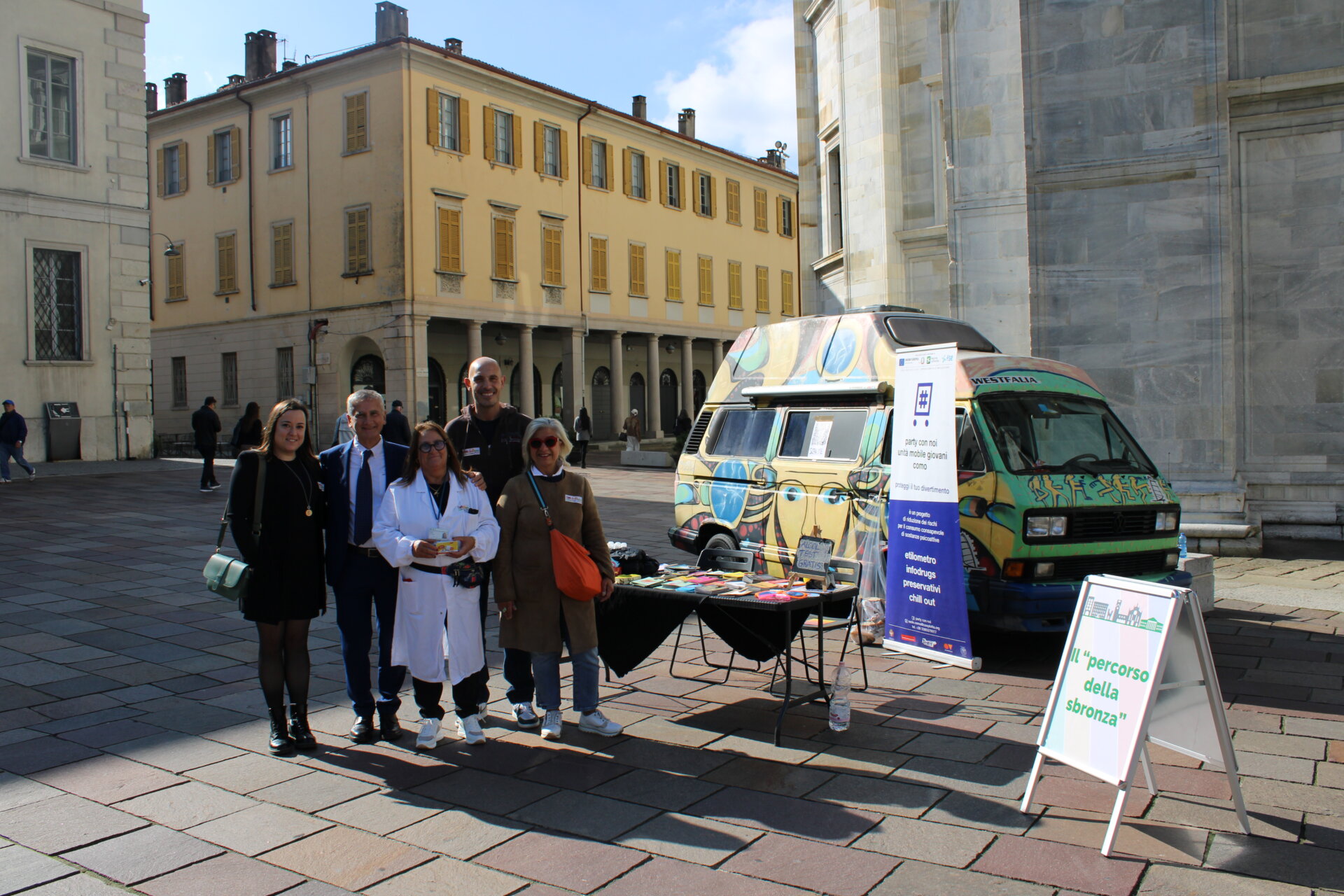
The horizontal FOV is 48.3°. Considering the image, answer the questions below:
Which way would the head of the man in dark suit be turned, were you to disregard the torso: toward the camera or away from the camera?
toward the camera

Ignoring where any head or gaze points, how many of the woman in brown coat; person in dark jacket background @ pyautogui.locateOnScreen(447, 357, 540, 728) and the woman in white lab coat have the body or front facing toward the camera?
3

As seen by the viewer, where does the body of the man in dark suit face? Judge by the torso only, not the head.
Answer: toward the camera

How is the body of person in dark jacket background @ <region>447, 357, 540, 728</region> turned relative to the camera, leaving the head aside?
toward the camera

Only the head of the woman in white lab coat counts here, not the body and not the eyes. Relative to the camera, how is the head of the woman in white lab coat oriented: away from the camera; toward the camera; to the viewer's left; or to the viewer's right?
toward the camera

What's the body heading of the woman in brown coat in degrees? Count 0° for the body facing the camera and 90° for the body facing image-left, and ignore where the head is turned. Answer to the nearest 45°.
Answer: approximately 0°

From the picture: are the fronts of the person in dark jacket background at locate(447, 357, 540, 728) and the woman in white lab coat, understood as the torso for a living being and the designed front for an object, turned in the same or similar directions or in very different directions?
same or similar directions

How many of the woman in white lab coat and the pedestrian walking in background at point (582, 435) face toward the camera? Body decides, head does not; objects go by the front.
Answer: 1

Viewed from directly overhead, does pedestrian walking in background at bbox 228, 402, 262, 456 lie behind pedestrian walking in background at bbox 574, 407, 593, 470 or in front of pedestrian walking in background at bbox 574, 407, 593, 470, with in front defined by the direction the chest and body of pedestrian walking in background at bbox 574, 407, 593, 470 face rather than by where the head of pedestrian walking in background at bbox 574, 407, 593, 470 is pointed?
behind

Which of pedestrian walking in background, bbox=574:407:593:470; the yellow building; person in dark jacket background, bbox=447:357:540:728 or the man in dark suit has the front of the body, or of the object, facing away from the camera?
the pedestrian walking in background

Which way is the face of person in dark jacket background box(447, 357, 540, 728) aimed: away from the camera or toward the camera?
toward the camera

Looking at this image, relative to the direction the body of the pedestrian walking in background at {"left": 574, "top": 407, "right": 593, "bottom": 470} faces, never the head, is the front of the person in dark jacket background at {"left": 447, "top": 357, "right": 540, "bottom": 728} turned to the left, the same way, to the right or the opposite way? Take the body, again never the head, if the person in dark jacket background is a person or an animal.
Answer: the opposite way

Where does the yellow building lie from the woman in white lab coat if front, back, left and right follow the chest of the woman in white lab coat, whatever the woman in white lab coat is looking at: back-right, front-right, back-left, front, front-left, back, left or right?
back

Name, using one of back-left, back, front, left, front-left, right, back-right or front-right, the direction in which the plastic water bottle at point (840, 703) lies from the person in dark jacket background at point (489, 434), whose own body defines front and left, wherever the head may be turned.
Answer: front-left
